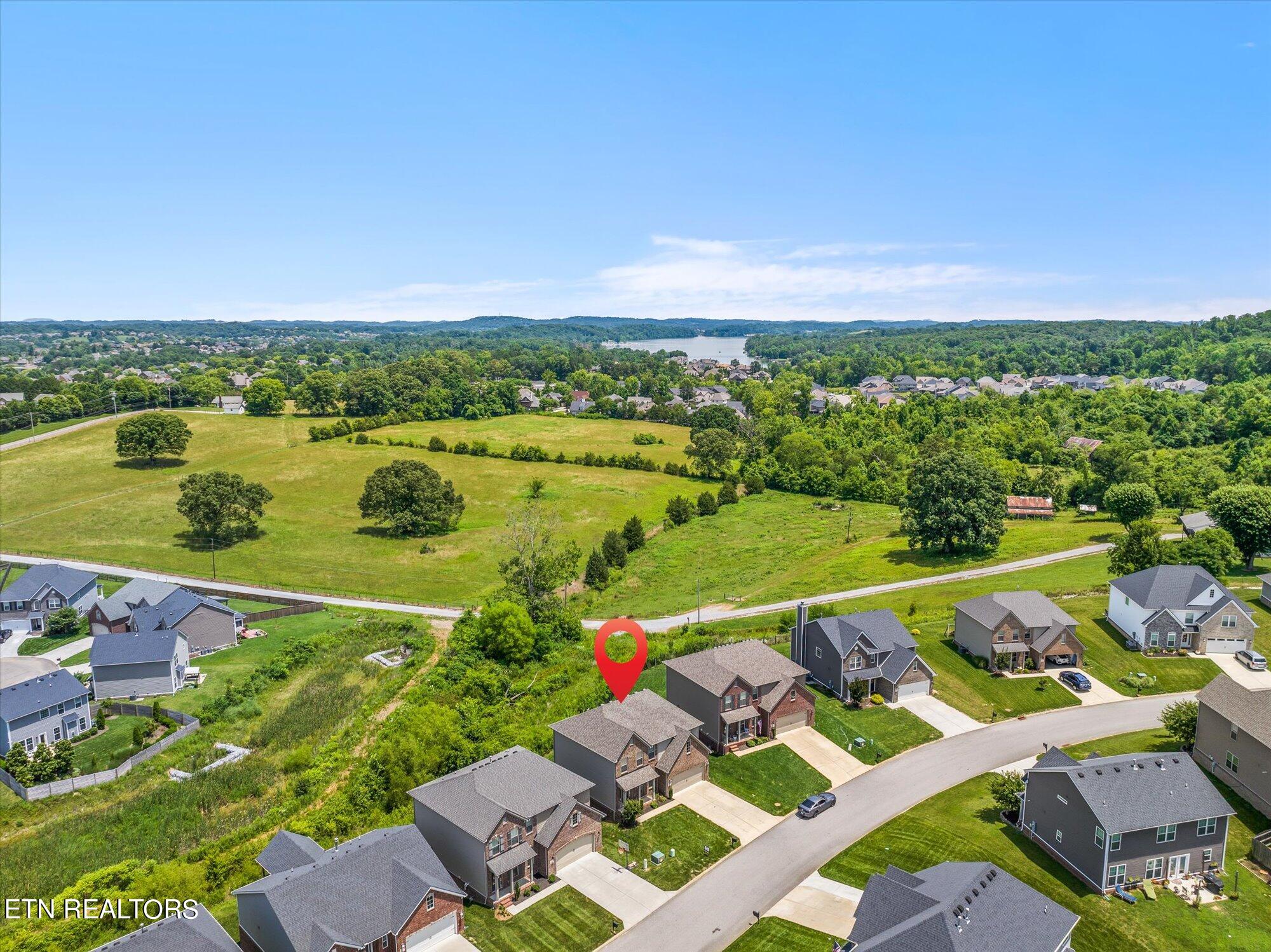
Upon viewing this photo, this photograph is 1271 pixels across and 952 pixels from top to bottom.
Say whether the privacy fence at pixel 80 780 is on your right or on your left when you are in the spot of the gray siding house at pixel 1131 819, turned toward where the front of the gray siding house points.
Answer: on your left

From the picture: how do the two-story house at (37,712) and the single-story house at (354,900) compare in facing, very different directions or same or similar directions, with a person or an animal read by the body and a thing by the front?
very different directions

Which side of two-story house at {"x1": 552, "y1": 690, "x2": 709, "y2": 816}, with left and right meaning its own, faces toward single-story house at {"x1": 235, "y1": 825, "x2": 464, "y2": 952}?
right

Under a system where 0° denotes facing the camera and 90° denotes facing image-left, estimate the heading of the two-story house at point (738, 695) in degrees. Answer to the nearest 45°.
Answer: approximately 315°

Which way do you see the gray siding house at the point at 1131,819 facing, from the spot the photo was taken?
facing away from the viewer and to the left of the viewer

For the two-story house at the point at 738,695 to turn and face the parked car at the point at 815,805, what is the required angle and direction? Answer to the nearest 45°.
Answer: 0° — it already faces it

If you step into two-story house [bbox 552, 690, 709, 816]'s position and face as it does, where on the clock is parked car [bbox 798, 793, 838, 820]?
The parked car is roughly at 11 o'clock from the two-story house.

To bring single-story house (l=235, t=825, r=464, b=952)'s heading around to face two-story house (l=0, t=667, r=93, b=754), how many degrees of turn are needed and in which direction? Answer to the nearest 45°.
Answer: approximately 180°

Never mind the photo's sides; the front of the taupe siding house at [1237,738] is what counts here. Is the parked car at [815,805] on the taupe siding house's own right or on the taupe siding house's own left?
on the taupe siding house's own left

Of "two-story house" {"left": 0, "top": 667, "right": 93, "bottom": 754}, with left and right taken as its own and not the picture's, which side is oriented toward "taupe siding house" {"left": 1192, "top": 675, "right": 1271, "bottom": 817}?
back

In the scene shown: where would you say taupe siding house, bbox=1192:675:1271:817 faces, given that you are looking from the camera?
facing away from the viewer and to the left of the viewer
